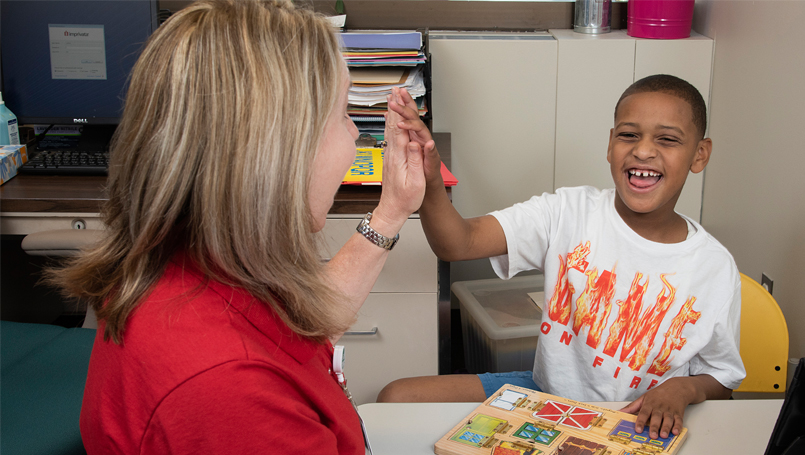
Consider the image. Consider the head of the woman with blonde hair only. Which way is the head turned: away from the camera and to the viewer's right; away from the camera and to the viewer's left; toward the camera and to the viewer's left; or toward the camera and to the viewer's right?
away from the camera and to the viewer's right

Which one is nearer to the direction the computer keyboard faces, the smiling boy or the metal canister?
the smiling boy

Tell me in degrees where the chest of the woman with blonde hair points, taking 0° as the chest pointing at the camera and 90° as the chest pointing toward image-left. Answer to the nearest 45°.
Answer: approximately 225°

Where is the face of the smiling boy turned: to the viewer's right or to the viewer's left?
to the viewer's left

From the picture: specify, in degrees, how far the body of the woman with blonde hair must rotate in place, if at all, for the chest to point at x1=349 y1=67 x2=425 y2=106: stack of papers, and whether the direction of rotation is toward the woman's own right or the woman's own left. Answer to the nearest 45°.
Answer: approximately 45° to the woman's own left

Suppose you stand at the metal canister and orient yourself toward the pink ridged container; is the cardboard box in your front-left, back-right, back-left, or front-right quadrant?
back-right

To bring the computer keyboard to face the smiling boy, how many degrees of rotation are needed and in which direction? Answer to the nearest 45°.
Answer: approximately 45° to its left

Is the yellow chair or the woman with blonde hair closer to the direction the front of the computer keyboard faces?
the woman with blonde hair

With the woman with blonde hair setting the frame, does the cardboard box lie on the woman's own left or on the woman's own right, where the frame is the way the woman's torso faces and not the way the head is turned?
on the woman's own left

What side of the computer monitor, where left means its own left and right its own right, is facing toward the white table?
front
